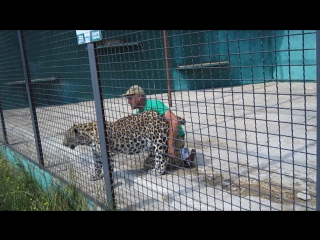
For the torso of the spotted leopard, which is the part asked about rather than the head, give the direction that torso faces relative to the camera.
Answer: to the viewer's left

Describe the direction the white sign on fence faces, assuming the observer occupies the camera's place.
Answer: facing the viewer

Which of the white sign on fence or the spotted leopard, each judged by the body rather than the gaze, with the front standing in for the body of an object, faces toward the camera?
the white sign on fence

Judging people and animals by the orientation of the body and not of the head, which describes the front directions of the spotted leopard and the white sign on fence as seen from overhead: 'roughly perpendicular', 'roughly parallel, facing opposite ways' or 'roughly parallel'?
roughly perpendicular

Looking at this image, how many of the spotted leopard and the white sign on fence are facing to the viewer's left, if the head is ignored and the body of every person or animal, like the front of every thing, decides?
1
